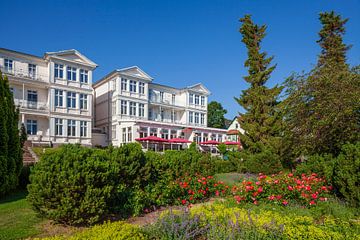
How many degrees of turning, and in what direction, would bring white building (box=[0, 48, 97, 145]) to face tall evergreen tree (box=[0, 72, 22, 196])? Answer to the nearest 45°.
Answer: approximately 45° to its right

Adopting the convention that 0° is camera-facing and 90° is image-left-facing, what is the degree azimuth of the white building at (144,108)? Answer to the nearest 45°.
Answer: approximately 315°

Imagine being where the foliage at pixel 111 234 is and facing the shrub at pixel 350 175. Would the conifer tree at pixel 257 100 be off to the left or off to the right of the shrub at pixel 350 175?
left

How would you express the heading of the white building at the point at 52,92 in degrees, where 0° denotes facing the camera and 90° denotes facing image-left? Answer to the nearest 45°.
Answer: approximately 315°

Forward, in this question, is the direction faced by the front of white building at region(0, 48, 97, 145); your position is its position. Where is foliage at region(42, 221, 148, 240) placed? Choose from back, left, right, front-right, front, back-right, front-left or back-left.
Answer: front-right

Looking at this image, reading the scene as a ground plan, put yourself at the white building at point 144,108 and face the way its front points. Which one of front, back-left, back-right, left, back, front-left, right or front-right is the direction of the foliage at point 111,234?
front-right

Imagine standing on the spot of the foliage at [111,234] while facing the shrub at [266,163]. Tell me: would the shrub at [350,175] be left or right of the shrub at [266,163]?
right
